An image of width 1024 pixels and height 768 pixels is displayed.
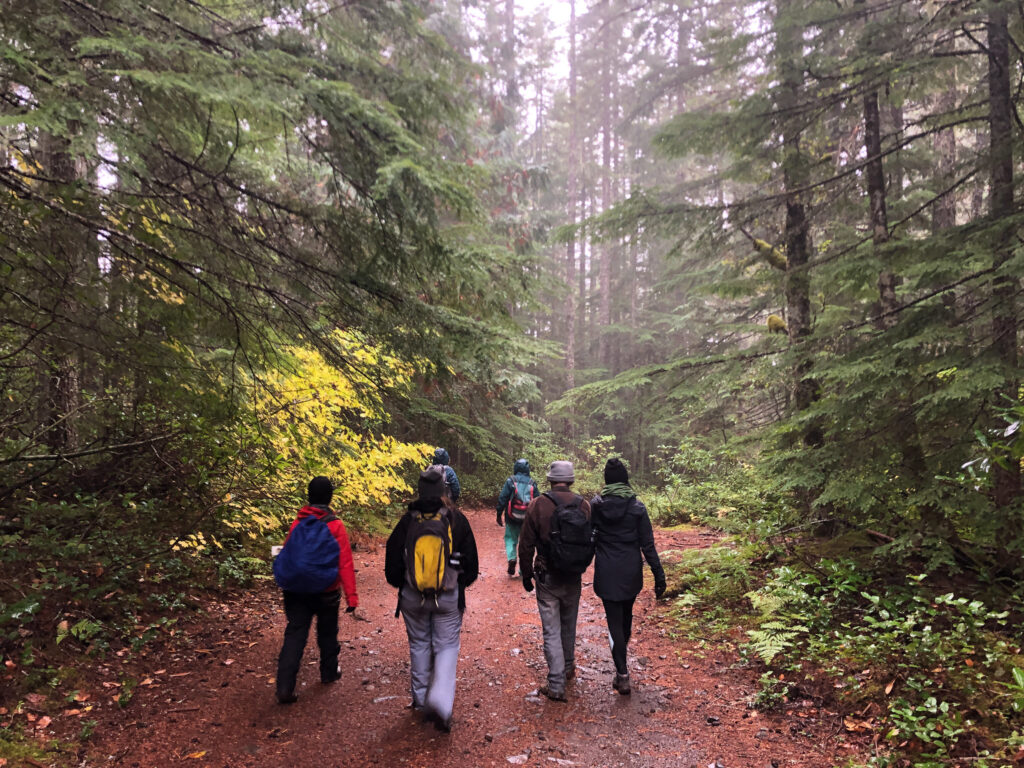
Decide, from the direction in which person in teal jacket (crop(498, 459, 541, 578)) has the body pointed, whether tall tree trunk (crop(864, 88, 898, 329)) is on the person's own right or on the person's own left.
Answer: on the person's own right

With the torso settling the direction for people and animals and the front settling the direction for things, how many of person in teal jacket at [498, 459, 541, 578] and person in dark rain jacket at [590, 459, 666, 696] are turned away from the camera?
2

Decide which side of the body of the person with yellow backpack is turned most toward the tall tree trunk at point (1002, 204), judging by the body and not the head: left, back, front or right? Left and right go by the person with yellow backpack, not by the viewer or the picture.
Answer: right

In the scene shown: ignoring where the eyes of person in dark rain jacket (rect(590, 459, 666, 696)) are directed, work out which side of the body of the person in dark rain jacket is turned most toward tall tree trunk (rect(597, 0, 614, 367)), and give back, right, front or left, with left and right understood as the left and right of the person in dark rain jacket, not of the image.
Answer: front

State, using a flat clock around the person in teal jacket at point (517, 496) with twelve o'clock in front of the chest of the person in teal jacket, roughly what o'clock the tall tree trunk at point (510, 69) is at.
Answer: The tall tree trunk is roughly at 12 o'clock from the person in teal jacket.

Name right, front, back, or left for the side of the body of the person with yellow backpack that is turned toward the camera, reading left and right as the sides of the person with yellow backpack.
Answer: back

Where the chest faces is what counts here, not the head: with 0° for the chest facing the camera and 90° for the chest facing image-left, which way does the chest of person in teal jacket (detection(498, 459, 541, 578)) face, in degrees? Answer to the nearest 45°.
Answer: approximately 180°

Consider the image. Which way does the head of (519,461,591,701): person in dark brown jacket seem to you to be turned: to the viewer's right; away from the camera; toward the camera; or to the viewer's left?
away from the camera

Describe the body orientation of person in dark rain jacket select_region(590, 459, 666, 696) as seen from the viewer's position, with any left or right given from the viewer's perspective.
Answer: facing away from the viewer

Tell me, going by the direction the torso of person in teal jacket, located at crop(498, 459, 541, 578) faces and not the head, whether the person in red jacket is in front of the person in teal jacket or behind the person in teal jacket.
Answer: behind

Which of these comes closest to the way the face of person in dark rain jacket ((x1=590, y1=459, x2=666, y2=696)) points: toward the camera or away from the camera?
away from the camera

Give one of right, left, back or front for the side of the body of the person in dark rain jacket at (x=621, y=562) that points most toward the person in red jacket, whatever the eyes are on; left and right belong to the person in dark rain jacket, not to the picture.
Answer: left
